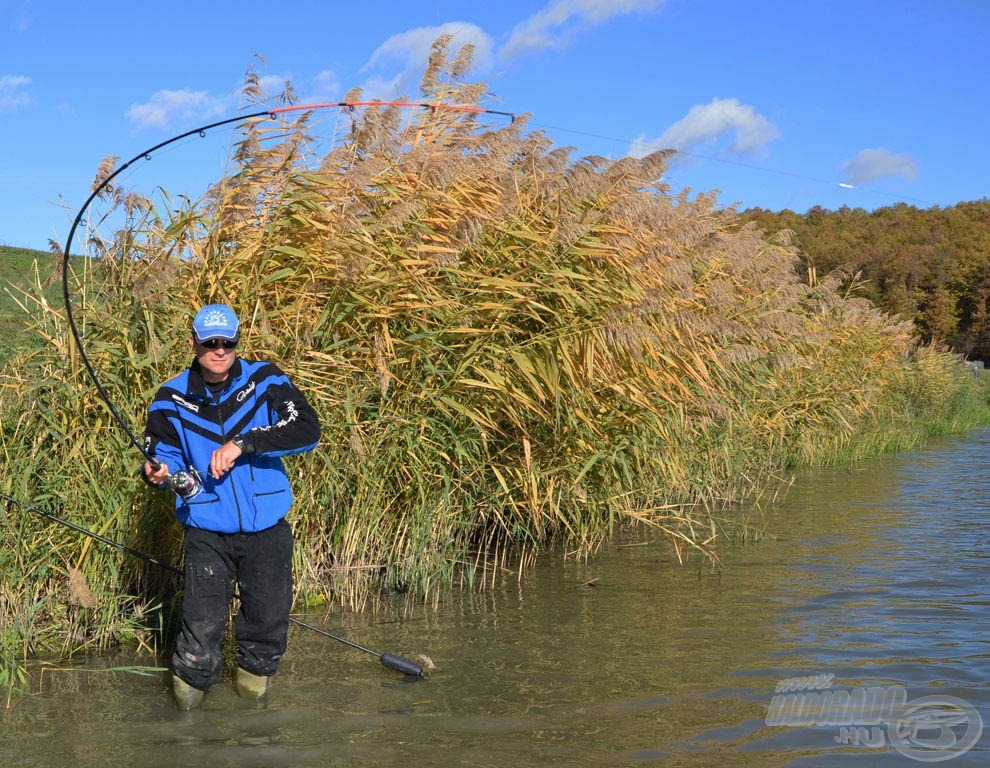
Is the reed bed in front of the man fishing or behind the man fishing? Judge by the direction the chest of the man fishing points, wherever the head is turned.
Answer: behind

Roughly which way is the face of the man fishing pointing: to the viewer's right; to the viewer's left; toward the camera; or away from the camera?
toward the camera

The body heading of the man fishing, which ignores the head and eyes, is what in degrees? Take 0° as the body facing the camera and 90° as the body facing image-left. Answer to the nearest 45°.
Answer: approximately 0°

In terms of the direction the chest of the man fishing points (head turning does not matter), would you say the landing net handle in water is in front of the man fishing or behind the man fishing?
behind
